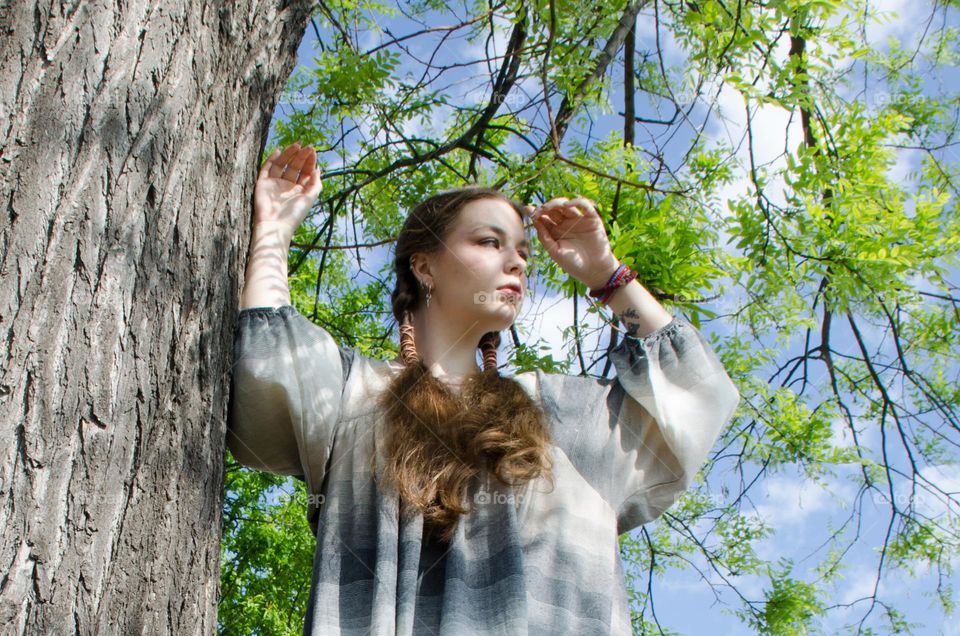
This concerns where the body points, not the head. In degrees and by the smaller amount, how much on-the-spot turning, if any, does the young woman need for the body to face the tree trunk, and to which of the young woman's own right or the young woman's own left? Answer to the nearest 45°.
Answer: approximately 45° to the young woman's own right

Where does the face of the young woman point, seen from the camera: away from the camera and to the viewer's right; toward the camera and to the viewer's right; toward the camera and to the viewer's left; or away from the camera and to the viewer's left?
toward the camera and to the viewer's right

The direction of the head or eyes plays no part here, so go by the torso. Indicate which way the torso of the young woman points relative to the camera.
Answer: toward the camera
